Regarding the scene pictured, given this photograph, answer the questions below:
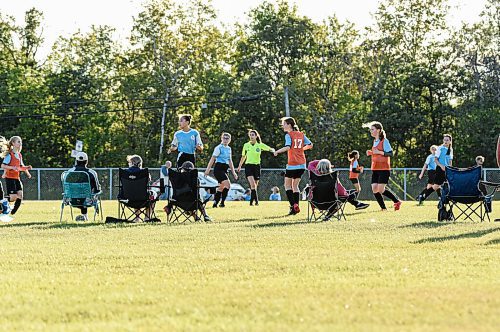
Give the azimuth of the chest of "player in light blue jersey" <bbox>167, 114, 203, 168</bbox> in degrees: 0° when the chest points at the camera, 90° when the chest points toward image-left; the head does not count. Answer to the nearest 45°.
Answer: approximately 0°

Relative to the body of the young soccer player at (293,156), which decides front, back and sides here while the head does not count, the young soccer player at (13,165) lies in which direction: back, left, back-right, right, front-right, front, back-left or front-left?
front-left

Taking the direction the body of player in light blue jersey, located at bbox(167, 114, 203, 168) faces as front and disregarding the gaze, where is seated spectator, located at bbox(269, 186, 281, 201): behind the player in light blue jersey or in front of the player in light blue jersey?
behind

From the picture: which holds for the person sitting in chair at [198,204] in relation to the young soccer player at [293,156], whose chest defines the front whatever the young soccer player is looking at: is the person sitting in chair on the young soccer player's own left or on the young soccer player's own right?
on the young soccer player's own left

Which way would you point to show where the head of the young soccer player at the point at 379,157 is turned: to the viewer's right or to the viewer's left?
to the viewer's left

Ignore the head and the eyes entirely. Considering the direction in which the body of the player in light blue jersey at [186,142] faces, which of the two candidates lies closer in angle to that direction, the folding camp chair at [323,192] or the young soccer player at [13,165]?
the folding camp chair

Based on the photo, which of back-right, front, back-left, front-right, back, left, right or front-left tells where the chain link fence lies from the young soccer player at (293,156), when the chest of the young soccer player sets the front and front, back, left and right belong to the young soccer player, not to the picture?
front-right

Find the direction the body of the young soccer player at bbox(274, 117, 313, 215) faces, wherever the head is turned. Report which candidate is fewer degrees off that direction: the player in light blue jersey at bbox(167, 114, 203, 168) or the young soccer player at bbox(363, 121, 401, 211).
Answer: the player in light blue jersey

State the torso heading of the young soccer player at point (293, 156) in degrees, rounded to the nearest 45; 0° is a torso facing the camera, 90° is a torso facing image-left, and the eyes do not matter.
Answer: approximately 135°

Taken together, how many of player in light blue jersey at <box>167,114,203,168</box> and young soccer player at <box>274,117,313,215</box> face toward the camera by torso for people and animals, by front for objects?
1

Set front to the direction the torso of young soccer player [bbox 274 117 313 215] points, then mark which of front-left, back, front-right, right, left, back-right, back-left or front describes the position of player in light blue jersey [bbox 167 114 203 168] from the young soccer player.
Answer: front-left
